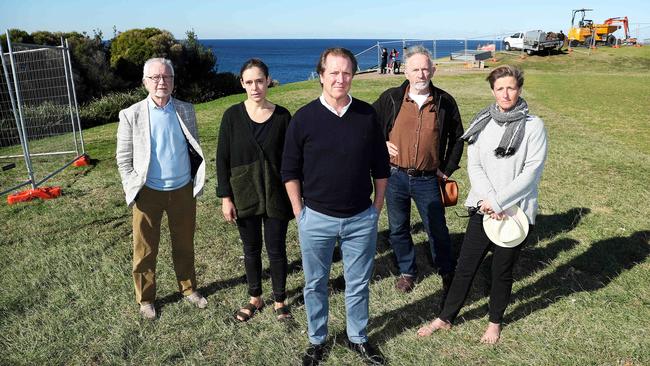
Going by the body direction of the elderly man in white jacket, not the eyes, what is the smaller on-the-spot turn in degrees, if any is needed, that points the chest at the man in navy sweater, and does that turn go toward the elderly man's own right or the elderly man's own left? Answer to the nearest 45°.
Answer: approximately 45° to the elderly man's own left

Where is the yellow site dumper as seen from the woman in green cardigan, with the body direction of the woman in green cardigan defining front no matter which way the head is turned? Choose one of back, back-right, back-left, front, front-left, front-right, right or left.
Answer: back-left

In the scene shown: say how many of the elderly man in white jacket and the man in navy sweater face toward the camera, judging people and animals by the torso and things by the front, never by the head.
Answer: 2

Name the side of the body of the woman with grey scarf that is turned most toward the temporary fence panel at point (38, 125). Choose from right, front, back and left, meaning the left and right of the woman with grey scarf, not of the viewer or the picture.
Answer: right

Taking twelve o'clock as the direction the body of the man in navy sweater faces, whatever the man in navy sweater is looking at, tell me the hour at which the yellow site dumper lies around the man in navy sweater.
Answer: The yellow site dumper is roughly at 7 o'clock from the man in navy sweater.

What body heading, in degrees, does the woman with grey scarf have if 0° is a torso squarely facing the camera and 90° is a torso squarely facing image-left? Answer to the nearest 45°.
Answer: approximately 45°

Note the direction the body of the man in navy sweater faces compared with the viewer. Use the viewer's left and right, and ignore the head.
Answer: facing the viewer

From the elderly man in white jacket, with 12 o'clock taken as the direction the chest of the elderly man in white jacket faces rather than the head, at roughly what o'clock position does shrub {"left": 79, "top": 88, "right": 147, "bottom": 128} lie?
The shrub is roughly at 6 o'clock from the elderly man in white jacket.

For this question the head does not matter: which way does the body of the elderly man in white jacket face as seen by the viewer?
toward the camera

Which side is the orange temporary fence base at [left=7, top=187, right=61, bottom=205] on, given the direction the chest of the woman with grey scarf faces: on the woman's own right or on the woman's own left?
on the woman's own right

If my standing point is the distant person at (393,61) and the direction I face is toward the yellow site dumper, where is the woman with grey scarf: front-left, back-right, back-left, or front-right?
back-right

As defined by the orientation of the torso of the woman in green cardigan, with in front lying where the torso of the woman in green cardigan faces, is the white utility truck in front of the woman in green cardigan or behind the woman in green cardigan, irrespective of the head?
behind
